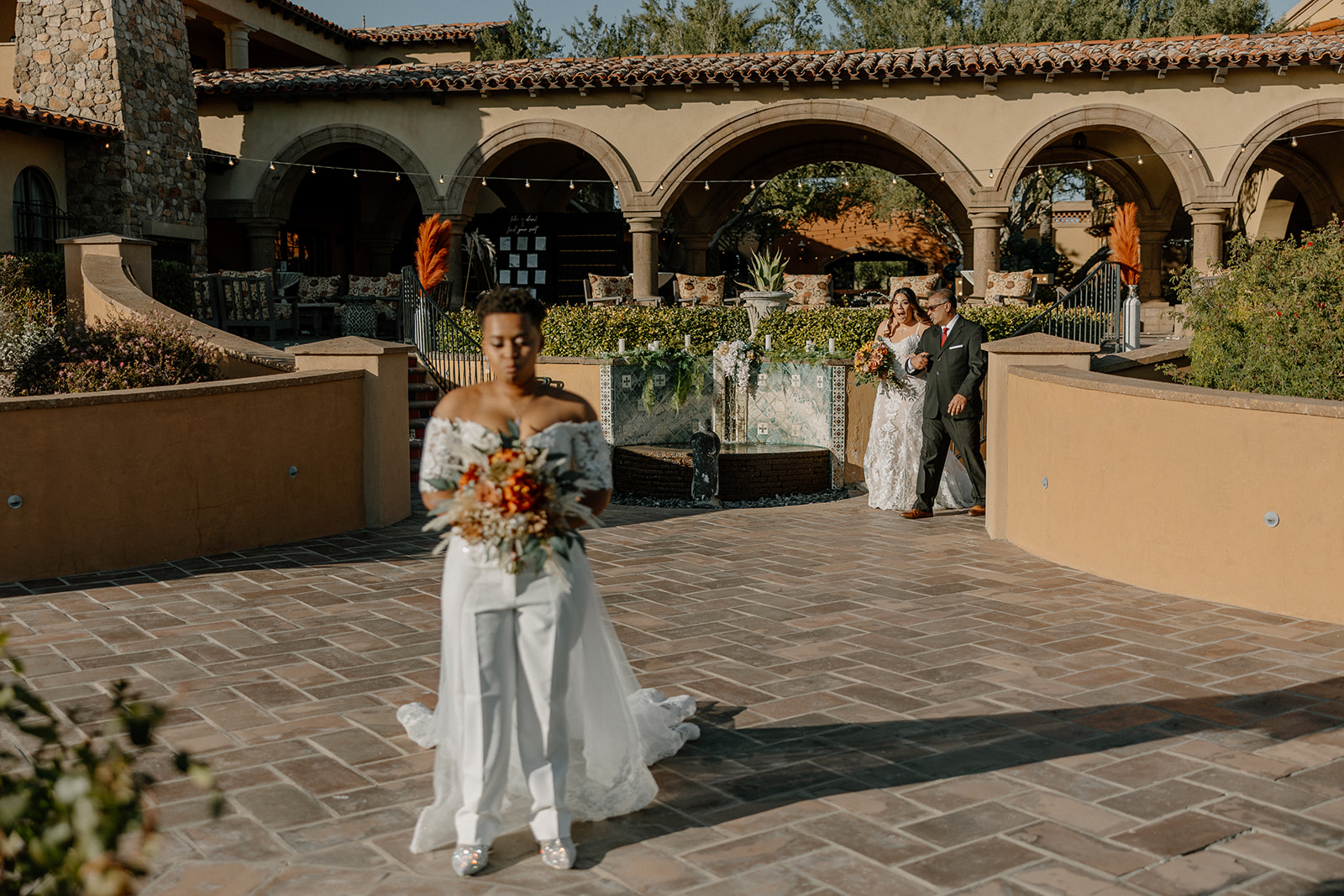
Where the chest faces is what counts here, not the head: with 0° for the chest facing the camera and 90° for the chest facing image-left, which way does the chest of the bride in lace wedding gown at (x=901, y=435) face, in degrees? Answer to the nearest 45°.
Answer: approximately 45°

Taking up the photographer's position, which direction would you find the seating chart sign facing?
facing the viewer

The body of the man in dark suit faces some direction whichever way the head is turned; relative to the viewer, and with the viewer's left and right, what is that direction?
facing the viewer and to the left of the viewer

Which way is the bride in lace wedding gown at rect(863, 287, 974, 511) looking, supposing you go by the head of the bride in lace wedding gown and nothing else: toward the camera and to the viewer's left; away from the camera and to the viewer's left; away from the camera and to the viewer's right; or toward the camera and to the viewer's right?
toward the camera and to the viewer's left

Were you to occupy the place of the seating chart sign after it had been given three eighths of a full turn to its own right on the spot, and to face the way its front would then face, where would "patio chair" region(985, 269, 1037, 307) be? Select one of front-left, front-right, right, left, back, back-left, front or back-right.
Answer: back

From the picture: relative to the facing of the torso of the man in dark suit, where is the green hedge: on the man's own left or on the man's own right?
on the man's own right

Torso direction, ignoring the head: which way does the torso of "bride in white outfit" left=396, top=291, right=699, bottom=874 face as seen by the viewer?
toward the camera

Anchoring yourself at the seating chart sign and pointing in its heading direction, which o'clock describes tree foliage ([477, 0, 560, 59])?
The tree foliage is roughly at 6 o'clock from the seating chart sign.

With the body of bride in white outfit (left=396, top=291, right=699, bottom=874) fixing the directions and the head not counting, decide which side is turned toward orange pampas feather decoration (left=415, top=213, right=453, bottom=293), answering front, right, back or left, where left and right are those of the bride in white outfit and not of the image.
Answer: back

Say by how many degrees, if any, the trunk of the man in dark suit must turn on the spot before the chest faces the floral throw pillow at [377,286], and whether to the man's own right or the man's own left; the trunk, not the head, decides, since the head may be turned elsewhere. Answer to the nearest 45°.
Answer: approximately 90° to the man's own right
